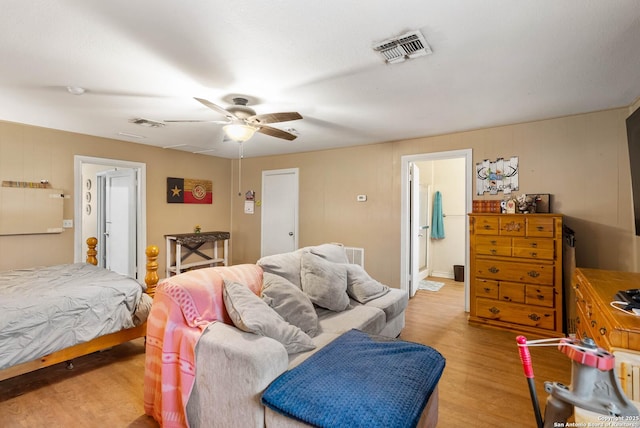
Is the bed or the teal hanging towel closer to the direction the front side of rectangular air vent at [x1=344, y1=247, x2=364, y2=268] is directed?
the bed

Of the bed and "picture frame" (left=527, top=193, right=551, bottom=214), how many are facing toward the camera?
1

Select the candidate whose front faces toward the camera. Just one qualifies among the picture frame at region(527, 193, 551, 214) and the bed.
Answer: the picture frame

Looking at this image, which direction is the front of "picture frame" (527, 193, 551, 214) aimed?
toward the camera

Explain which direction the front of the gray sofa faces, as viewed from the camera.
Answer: facing the viewer and to the right of the viewer

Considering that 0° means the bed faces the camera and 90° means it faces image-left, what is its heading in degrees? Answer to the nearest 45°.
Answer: approximately 225°

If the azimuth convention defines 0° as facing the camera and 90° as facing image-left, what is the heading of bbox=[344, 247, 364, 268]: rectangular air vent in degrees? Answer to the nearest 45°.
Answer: approximately 45°

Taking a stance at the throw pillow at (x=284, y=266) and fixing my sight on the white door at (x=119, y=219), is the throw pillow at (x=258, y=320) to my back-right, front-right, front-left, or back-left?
back-left

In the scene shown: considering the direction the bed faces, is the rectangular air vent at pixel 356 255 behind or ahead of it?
ahead

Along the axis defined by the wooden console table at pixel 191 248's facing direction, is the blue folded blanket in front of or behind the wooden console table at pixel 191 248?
in front

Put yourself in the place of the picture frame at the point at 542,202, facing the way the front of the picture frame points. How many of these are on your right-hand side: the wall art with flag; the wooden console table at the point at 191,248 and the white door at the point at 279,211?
3

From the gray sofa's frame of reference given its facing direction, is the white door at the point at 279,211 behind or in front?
behind

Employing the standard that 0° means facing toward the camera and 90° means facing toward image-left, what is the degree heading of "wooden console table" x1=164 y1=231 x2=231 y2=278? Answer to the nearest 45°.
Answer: approximately 315°

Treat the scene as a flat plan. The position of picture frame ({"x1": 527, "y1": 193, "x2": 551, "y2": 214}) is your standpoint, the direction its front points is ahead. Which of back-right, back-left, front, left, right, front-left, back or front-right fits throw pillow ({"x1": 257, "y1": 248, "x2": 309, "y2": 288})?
front-right
